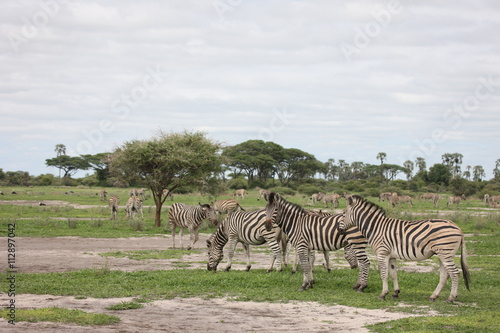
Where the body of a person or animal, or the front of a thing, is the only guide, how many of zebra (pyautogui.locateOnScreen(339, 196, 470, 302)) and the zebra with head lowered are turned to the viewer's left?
2

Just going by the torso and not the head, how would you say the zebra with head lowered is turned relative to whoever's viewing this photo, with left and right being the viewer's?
facing to the left of the viewer

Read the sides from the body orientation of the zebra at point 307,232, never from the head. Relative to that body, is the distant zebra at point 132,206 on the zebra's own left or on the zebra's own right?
on the zebra's own right

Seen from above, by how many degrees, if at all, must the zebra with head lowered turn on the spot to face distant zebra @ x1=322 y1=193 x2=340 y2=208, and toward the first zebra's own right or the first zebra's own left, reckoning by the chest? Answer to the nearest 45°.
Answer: approximately 90° to the first zebra's own right

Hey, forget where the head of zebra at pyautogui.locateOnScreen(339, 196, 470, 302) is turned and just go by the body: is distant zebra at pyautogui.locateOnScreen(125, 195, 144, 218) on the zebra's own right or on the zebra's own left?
on the zebra's own right

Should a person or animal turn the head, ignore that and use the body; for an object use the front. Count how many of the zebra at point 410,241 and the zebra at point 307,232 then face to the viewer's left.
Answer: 2

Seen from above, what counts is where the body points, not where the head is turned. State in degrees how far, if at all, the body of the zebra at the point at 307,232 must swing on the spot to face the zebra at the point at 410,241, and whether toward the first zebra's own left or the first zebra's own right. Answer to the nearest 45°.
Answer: approximately 135° to the first zebra's own left

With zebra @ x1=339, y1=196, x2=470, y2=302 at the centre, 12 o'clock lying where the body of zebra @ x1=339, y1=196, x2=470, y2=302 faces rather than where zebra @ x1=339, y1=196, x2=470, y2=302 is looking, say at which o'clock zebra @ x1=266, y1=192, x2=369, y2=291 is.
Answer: zebra @ x1=266, y1=192, x2=369, y2=291 is roughly at 1 o'clock from zebra @ x1=339, y1=196, x2=470, y2=302.

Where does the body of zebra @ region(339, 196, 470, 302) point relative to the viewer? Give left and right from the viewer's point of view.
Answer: facing to the left of the viewer

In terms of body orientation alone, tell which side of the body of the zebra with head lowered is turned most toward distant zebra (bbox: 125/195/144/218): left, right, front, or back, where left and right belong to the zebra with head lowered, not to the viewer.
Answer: right

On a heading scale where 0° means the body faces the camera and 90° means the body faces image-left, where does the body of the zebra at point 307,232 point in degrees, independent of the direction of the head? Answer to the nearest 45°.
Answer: approximately 90°
